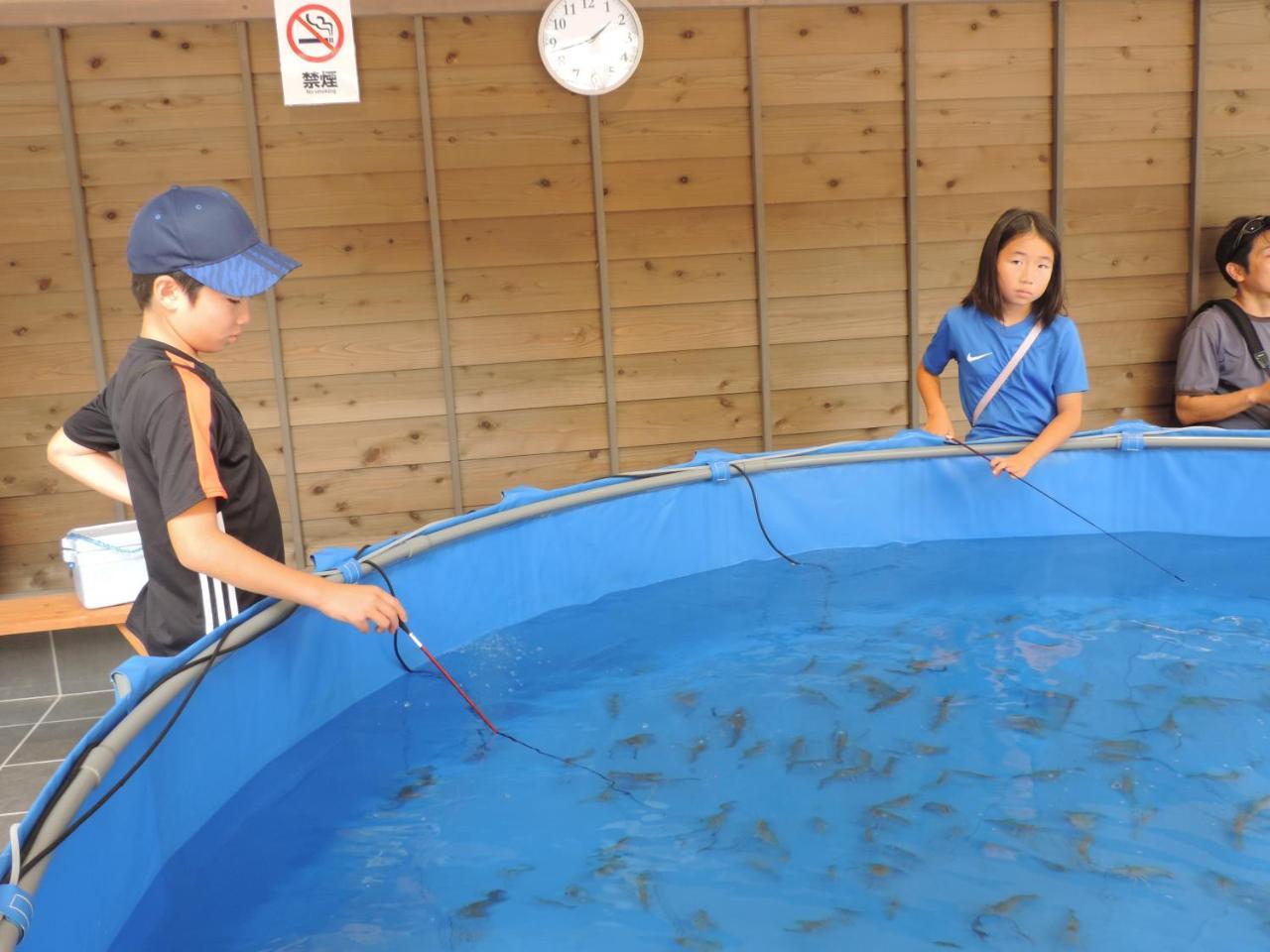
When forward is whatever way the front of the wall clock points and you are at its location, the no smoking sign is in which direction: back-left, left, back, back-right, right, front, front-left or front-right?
right

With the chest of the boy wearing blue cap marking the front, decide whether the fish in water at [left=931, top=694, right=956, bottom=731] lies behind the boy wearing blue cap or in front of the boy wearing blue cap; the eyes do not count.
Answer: in front

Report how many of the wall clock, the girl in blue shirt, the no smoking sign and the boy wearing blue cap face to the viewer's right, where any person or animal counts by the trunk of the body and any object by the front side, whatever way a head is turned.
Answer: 1

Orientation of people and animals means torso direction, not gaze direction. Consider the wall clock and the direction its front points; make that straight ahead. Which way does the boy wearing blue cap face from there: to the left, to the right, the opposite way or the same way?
to the left

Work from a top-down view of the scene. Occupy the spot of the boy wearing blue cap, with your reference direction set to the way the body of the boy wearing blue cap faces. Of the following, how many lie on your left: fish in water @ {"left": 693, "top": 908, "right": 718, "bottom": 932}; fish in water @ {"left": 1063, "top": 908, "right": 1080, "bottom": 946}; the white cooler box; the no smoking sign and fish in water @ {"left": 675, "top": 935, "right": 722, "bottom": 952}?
2

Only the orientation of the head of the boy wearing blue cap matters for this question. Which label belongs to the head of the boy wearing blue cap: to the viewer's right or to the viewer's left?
to the viewer's right

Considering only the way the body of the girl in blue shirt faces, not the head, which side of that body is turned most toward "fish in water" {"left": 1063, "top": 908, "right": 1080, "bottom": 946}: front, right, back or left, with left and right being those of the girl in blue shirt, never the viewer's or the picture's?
front

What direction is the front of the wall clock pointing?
toward the camera

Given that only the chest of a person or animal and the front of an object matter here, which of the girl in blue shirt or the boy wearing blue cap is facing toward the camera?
the girl in blue shirt

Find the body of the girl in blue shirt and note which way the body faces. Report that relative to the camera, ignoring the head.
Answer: toward the camera

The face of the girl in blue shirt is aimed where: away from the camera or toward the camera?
toward the camera

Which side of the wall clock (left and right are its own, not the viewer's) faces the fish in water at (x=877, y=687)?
front

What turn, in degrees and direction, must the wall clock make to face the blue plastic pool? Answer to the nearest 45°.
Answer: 0° — it already faces it

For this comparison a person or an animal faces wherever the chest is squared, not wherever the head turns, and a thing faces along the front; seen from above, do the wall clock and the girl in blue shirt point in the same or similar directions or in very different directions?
same or similar directions

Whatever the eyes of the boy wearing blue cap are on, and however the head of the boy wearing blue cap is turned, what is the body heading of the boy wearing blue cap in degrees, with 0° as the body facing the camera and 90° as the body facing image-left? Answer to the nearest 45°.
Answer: approximately 270°

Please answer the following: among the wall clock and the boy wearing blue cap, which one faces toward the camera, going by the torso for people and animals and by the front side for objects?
the wall clock
